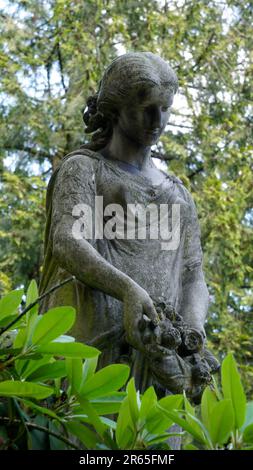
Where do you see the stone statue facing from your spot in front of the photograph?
facing the viewer and to the right of the viewer
